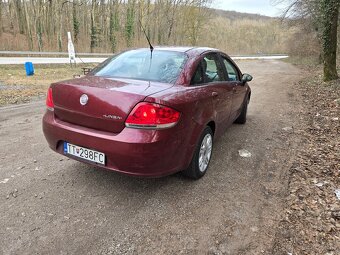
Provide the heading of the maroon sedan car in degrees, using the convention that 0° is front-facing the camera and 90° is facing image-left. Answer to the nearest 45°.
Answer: approximately 225°

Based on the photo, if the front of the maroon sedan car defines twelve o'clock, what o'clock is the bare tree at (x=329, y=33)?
The bare tree is roughly at 12 o'clock from the maroon sedan car.
